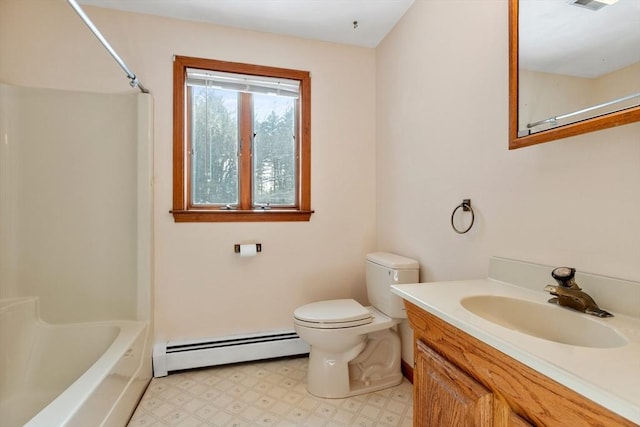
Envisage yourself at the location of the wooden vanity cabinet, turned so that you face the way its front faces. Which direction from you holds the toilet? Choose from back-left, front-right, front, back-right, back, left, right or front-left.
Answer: right

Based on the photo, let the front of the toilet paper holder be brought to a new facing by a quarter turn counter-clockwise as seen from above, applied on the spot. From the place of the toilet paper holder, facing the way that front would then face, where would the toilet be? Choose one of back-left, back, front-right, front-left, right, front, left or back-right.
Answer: front-right

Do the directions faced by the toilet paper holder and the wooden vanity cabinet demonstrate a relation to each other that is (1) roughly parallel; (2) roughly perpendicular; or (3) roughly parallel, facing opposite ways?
roughly perpendicular

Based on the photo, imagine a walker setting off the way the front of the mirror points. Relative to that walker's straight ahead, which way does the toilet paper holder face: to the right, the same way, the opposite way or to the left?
to the left

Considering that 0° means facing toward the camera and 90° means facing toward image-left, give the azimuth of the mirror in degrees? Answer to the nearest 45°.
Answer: approximately 45°

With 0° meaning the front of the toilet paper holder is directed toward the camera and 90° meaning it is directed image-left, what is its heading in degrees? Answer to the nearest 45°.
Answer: approximately 0°

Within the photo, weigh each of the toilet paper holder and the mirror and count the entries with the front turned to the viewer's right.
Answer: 0

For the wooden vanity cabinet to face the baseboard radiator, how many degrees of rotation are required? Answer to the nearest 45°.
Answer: approximately 45° to its right

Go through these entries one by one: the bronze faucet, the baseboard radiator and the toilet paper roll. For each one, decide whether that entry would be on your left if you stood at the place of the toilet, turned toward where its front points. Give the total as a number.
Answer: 1

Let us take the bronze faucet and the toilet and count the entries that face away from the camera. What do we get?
0
